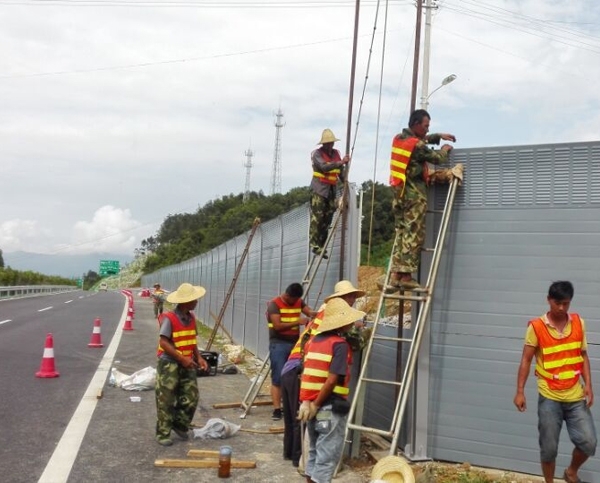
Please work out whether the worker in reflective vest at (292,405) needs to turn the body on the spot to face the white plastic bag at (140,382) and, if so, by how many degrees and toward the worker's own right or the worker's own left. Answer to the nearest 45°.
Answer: approximately 135° to the worker's own left

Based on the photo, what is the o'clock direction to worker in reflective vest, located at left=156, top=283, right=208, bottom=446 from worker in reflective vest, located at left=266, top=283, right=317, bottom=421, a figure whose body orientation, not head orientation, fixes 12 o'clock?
worker in reflective vest, located at left=156, top=283, right=208, bottom=446 is roughly at 3 o'clock from worker in reflective vest, located at left=266, top=283, right=317, bottom=421.

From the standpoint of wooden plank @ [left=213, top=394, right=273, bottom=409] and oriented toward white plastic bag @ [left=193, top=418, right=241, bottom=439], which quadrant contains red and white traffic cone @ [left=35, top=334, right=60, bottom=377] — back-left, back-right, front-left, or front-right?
back-right

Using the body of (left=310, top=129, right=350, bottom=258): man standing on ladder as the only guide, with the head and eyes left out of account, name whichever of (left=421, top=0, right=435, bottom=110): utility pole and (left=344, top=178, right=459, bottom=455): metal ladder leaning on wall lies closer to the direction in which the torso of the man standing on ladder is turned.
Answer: the metal ladder leaning on wall
